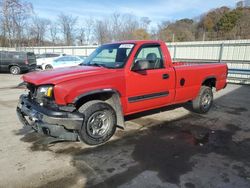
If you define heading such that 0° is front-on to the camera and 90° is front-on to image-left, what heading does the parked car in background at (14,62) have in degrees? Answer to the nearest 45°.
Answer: approximately 135°

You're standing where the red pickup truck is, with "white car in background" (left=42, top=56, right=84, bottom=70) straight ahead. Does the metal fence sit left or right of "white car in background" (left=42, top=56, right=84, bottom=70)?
right

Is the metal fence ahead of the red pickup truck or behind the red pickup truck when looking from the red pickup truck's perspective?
behind

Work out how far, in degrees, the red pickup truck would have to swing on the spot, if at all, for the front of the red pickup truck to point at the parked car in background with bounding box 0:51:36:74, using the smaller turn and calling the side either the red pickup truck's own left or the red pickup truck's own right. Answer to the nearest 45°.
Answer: approximately 90° to the red pickup truck's own right

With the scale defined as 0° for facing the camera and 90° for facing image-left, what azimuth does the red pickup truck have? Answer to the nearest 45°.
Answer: approximately 45°

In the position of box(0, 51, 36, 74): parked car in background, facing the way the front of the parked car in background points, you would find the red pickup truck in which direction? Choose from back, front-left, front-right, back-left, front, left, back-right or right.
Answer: back-left
